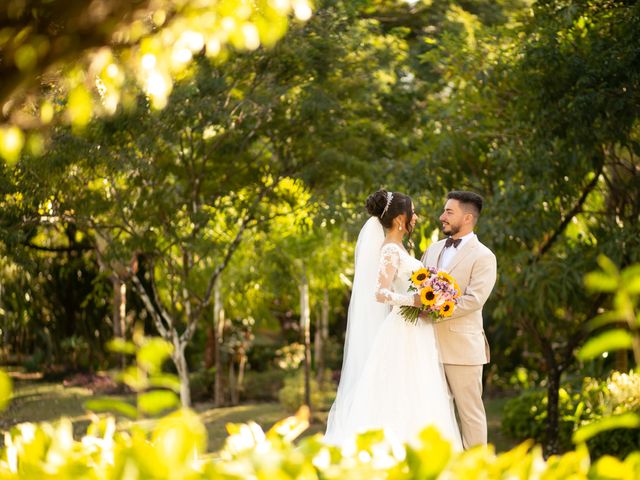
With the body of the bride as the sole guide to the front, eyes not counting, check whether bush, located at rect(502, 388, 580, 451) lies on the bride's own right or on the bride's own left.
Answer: on the bride's own left

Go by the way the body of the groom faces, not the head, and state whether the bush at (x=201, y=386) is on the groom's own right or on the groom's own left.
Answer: on the groom's own right

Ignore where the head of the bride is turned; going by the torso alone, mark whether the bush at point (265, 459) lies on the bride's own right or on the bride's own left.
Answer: on the bride's own right

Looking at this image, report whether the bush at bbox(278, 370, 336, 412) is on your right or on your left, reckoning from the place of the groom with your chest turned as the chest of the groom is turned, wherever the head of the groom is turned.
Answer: on your right

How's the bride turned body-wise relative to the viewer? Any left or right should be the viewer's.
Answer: facing to the right of the viewer
